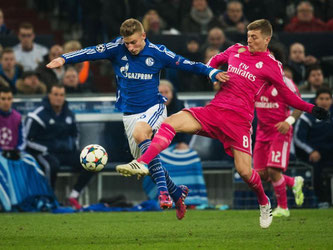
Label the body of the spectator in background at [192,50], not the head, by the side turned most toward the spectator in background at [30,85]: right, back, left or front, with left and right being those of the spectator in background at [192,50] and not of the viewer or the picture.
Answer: right

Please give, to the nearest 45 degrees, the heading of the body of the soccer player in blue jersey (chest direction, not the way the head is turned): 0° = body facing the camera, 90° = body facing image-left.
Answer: approximately 0°
